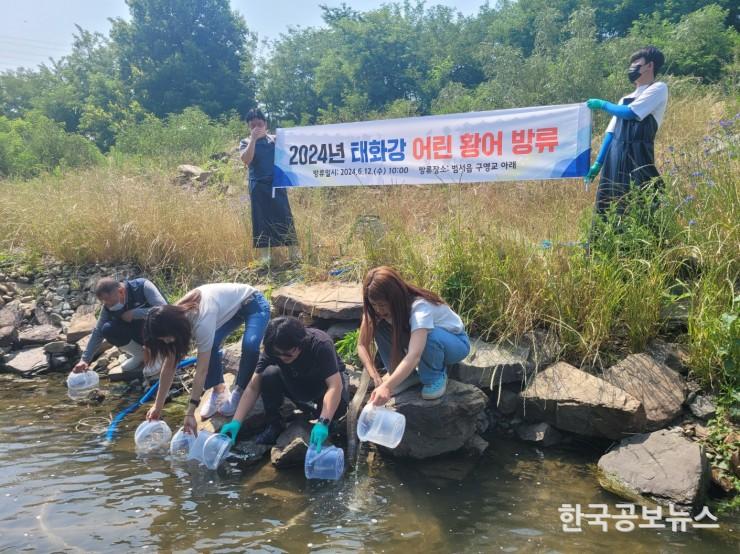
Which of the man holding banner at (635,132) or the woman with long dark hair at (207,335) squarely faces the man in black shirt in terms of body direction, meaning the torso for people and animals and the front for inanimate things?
the man holding banner

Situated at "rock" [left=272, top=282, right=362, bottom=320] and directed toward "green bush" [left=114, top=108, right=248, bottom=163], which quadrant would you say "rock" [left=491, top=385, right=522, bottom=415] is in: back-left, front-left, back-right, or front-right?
back-right

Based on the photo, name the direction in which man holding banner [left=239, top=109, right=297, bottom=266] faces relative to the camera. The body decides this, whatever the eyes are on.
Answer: toward the camera

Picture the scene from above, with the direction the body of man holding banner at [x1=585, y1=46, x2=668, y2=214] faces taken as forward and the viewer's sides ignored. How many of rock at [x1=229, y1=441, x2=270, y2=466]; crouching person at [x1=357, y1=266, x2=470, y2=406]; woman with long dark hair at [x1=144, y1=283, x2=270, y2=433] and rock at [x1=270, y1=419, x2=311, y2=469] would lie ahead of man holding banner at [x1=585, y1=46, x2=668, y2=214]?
4

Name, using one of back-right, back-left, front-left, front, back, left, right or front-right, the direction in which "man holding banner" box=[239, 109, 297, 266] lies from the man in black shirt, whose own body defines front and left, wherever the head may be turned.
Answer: back-right

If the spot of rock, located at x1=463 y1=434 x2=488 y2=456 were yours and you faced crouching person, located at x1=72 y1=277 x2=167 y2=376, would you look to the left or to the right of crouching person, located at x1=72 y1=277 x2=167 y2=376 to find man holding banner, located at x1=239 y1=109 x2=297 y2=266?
right

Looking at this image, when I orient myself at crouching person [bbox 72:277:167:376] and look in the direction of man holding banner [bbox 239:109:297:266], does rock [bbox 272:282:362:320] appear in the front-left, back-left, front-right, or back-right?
front-right

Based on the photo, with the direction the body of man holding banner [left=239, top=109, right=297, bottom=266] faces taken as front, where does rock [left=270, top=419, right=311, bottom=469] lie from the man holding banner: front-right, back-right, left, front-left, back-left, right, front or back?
front

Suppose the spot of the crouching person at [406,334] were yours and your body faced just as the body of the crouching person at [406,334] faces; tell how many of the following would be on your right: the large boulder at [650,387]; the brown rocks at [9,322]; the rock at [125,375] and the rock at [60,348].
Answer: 3

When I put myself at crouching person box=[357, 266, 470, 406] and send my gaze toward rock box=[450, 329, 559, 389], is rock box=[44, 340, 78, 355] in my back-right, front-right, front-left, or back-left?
back-left

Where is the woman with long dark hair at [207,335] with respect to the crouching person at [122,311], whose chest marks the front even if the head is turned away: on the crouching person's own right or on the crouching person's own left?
on the crouching person's own left

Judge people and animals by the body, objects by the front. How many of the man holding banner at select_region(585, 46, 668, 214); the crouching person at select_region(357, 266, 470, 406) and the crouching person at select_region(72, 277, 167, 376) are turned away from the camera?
0

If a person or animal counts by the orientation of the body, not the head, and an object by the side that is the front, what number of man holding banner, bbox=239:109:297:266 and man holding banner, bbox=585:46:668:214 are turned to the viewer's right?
0

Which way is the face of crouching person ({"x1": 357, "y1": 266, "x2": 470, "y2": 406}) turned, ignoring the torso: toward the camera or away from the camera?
toward the camera

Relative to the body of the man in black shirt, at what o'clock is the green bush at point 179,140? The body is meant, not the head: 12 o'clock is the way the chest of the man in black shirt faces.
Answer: The green bush is roughly at 4 o'clock from the man in black shirt.

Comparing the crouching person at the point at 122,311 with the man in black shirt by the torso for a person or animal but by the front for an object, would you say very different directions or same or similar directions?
same or similar directions

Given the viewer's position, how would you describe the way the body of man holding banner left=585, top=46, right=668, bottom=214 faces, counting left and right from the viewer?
facing the viewer and to the left of the viewer

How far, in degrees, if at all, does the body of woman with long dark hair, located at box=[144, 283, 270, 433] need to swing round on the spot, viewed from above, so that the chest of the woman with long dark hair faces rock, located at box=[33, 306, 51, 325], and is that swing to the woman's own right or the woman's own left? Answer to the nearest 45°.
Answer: approximately 90° to the woman's own right

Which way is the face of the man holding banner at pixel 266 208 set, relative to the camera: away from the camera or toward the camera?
toward the camera
